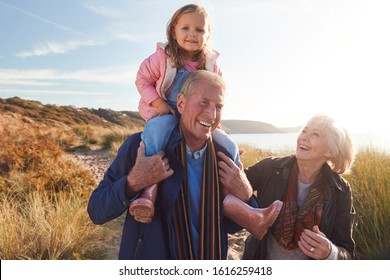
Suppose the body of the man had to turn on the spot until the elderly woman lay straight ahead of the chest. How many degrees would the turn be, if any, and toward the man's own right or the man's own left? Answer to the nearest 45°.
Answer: approximately 90° to the man's own left

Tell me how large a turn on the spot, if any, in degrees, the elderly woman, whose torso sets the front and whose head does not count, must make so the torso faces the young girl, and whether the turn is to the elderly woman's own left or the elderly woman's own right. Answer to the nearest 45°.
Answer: approximately 45° to the elderly woman's own right

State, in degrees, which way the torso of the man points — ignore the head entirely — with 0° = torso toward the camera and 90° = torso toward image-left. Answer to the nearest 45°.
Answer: approximately 315°

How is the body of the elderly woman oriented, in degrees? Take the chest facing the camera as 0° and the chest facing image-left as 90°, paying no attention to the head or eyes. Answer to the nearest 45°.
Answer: approximately 45°
